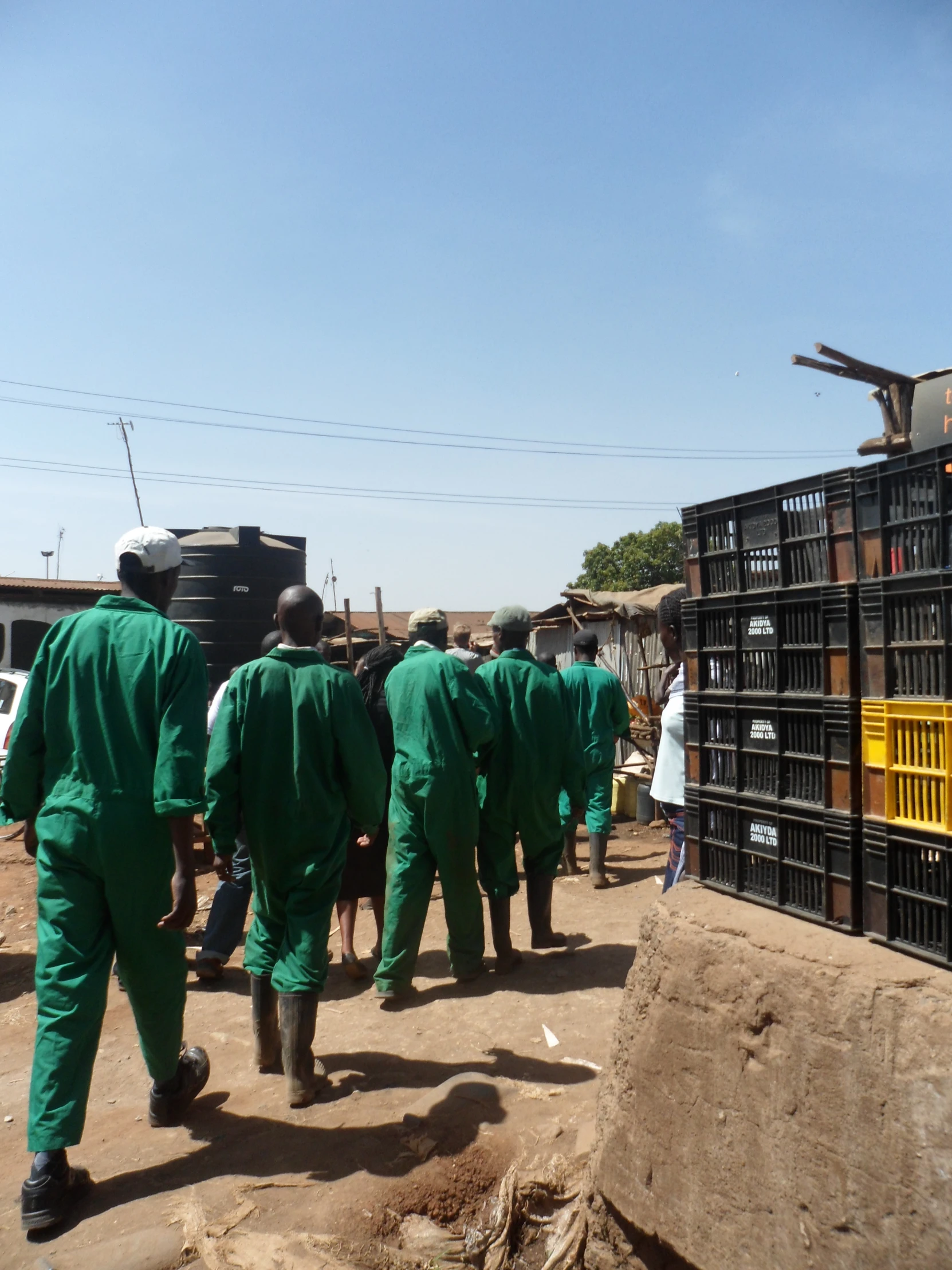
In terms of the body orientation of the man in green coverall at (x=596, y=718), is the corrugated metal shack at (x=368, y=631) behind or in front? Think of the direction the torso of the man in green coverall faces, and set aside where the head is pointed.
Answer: in front

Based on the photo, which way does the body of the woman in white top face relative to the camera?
to the viewer's left

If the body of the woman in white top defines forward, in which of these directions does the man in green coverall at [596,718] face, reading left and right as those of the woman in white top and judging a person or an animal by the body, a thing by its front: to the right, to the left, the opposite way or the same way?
to the right

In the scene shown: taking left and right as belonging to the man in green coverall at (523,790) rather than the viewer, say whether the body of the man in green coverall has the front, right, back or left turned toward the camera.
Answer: back

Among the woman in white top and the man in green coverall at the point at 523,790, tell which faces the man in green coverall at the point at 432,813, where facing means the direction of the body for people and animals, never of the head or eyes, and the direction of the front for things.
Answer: the woman in white top

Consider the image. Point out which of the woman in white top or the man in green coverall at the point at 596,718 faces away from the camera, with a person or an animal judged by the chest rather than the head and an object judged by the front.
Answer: the man in green coverall

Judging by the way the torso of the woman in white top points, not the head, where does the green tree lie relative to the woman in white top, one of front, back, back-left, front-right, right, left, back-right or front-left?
right

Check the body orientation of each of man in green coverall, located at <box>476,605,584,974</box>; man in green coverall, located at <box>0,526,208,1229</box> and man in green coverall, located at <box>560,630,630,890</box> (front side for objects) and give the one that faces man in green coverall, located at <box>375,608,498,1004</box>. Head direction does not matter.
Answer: man in green coverall, located at <box>0,526,208,1229</box>

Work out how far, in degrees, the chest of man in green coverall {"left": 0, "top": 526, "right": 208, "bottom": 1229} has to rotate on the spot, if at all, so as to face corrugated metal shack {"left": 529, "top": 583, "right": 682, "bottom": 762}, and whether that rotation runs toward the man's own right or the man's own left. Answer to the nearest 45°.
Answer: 0° — they already face it

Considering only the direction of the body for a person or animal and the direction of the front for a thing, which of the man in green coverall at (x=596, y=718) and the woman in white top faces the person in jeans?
the woman in white top

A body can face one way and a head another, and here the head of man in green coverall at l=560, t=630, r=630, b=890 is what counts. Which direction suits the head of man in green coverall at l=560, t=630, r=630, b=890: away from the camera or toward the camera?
away from the camera

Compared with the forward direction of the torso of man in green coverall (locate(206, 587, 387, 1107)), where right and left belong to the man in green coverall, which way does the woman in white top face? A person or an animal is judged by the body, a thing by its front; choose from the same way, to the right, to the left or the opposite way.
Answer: to the left

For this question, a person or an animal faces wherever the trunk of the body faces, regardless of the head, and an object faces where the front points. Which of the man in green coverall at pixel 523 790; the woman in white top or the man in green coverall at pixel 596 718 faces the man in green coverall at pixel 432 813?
the woman in white top

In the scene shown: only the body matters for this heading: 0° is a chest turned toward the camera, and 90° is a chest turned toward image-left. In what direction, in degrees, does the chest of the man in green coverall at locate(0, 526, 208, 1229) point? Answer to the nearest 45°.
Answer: approximately 225°

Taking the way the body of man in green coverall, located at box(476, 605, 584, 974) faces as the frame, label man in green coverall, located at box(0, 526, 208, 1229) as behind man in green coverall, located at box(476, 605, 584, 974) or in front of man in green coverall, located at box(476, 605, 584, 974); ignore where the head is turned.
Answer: behind

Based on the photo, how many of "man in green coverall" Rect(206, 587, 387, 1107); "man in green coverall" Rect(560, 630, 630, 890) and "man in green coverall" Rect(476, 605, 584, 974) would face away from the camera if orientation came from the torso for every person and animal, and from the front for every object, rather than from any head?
3

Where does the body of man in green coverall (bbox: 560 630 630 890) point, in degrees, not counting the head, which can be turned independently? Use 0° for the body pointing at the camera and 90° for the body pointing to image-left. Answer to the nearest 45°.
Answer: approximately 180°

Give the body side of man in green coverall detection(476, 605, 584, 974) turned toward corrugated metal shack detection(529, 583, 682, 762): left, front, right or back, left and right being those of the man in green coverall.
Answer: front

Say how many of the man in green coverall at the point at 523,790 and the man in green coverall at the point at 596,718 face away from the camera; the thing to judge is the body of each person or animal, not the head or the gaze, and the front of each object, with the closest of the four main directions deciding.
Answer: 2

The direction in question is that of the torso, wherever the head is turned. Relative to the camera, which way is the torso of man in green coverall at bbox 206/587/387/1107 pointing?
away from the camera

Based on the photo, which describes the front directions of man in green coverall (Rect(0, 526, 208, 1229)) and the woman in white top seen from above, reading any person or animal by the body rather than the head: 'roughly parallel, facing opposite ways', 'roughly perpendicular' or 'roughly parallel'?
roughly perpendicular
